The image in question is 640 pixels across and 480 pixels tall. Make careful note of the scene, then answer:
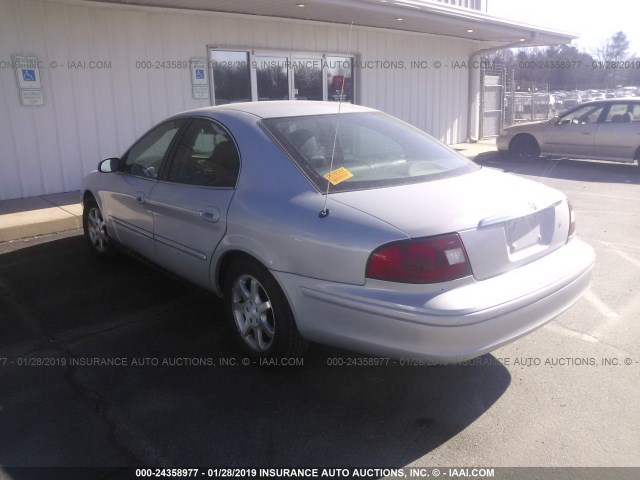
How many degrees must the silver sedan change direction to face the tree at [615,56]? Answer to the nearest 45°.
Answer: approximately 90° to its right

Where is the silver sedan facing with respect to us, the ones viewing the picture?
facing away from the viewer and to the left of the viewer

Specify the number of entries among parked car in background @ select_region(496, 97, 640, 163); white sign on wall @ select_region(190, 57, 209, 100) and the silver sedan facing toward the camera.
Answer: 1

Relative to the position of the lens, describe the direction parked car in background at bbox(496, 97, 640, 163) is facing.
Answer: facing to the left of the viewer

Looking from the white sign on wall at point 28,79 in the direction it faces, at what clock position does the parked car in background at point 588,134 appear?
The parked car in background is roughly at 9 o'clock from the white sign on wall.

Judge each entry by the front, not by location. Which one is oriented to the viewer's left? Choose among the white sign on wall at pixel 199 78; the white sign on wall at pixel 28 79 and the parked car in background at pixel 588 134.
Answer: the parked car in background

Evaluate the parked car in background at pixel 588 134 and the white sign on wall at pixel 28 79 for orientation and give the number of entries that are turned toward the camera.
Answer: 1

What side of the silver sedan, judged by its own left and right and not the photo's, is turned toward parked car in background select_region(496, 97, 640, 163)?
right

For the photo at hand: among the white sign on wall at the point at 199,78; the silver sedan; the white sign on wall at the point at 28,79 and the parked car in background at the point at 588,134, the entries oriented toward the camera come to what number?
2

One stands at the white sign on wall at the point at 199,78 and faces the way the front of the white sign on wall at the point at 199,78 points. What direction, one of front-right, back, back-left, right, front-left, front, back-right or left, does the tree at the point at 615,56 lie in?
back-left

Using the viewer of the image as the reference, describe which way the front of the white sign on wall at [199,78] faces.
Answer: facing the viewer

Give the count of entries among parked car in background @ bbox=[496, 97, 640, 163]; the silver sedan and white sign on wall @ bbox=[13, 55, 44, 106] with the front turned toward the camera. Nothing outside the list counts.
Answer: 1

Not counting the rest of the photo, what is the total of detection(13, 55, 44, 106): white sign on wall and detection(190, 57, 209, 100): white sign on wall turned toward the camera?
2

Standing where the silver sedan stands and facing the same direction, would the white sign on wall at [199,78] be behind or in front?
in front

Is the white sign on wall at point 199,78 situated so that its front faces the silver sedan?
yes

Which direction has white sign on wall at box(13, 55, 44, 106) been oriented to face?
toward the camera
